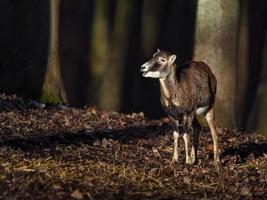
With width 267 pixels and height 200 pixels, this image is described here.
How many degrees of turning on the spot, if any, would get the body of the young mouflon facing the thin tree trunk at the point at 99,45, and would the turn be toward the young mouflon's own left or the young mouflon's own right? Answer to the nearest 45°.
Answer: approximately 135° to the young mouflon's own right

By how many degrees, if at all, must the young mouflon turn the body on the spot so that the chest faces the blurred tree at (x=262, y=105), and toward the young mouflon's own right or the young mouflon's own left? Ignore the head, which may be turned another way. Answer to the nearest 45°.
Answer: approximately 135° to the young mouflon's own right

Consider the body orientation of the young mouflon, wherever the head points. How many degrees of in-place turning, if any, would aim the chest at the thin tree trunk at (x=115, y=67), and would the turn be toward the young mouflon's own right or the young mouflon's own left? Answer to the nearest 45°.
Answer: approximately 135° to the young mouflon's own right

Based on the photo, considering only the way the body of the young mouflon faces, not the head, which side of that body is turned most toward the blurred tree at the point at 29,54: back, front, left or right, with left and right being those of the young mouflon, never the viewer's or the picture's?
right

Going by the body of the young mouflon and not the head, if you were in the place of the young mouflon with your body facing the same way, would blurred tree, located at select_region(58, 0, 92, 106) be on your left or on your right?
on your right

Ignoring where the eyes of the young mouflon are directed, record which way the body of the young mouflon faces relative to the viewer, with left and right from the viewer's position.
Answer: facing the viewer and to the left of the viewer

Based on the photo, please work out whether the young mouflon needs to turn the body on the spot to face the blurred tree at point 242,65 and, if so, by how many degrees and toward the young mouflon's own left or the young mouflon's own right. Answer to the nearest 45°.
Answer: approximately 135° to the young mouflon's own right

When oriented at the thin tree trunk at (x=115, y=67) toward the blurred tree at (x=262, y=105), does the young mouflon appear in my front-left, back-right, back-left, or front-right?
front-right

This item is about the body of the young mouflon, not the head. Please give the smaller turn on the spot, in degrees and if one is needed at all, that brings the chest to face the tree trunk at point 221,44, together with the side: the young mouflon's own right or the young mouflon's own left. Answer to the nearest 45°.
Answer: approximately 135° to the young mouflon's own right
